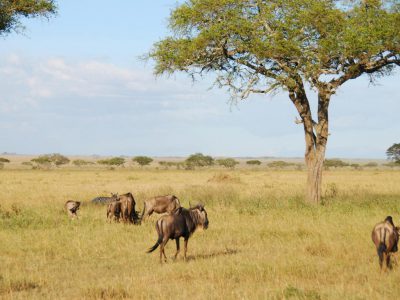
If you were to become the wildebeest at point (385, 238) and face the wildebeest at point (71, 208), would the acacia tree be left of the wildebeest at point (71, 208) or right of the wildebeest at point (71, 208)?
right

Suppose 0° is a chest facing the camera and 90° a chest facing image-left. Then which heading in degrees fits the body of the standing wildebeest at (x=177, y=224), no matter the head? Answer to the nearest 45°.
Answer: approximately 225°

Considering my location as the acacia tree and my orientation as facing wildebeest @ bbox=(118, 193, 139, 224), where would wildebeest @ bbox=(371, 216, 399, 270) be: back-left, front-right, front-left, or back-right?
front-left

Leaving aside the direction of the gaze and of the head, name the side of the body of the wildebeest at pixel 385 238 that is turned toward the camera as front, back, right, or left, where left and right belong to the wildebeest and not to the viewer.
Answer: back

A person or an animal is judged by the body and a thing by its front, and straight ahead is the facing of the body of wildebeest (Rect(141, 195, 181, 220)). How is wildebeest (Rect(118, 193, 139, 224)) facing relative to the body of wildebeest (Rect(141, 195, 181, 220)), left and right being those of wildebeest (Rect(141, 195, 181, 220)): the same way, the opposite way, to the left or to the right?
to the left

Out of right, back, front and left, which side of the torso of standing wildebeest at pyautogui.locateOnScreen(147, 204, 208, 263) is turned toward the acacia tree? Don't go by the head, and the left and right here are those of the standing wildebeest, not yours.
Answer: front
